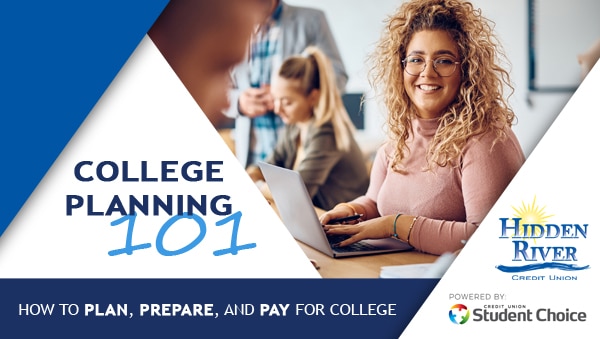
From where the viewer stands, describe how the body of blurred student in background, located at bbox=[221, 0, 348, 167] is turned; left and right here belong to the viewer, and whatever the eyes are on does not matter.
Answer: facing the viewer and to the left of the viewer

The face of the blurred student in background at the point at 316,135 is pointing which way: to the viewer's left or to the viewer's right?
to the viewer's left

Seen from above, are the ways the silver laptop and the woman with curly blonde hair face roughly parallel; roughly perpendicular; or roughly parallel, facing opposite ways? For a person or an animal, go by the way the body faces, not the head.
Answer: roughly parallel, facing opposite ways

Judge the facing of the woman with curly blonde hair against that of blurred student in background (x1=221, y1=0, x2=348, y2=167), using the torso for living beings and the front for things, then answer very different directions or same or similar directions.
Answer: same or similar directions

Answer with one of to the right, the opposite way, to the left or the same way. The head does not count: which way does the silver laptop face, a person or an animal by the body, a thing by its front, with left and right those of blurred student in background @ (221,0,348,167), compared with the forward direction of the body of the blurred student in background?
the opposite way

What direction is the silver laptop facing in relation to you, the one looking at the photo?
facing away from the viewer and to the right of the viewer

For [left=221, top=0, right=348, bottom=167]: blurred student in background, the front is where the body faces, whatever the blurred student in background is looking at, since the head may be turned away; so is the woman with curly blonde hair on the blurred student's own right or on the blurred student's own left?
on the blurred student's own left

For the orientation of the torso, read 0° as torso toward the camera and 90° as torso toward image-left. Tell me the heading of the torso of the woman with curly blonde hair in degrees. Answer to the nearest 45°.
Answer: approximately 45°

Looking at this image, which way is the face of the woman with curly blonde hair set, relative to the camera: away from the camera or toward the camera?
toward the camera

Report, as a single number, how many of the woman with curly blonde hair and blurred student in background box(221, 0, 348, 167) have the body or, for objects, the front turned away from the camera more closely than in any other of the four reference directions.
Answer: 0
